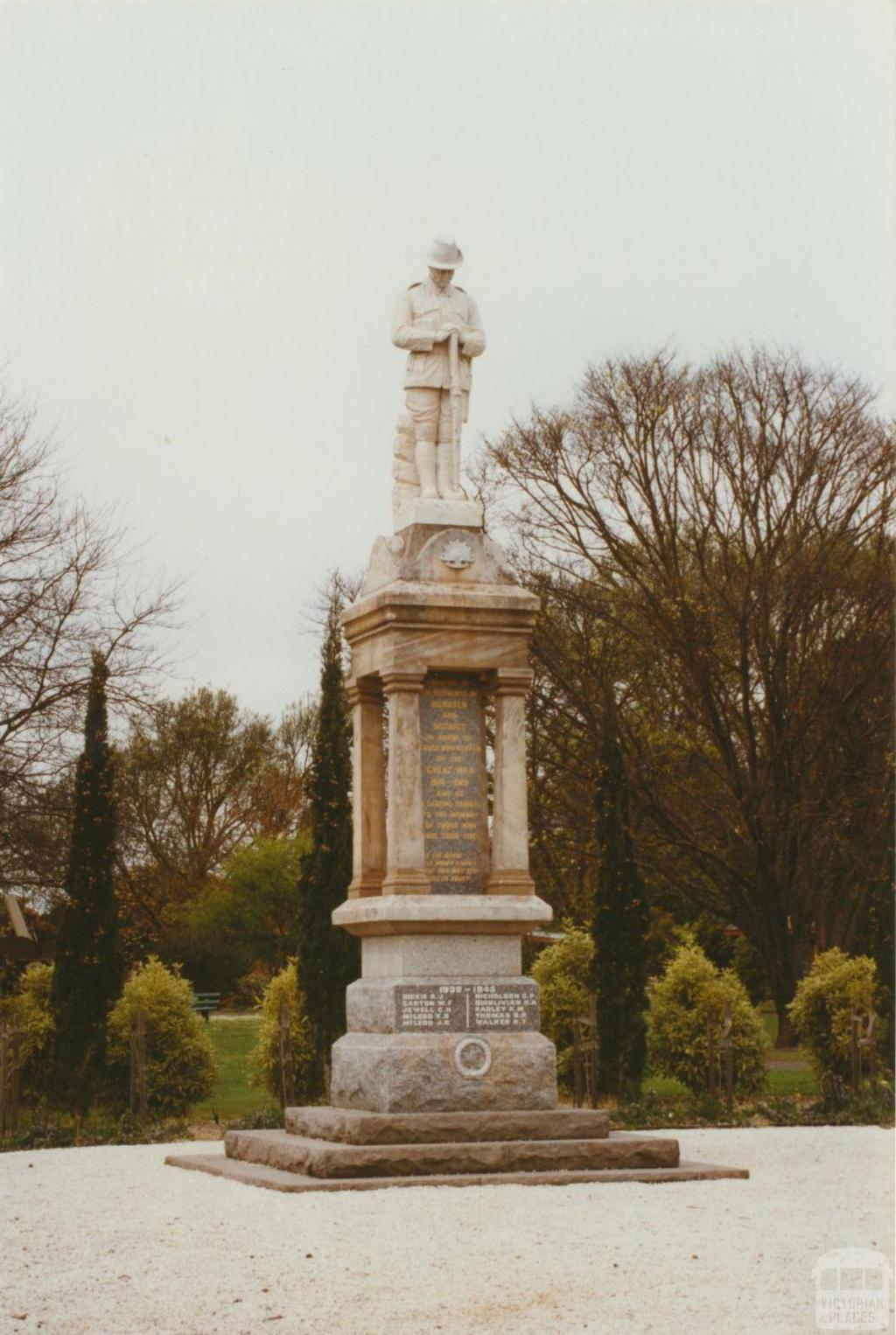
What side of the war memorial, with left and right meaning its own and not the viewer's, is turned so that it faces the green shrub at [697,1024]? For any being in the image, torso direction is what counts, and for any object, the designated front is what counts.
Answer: back

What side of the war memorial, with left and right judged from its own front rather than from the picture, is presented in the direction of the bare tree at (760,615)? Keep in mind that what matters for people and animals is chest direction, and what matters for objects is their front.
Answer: back

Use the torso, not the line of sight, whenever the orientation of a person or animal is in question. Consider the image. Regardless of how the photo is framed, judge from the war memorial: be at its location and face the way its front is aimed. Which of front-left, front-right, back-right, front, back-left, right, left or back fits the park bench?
back

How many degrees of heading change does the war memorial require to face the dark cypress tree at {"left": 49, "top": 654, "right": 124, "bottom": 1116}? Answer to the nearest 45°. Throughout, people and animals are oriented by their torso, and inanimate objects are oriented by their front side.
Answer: approximately 135° to its right

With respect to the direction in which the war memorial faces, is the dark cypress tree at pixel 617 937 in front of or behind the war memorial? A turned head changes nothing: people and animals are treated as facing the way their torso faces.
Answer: behind

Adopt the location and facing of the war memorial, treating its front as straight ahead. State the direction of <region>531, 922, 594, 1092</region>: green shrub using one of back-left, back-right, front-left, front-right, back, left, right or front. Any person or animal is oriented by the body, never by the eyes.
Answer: back

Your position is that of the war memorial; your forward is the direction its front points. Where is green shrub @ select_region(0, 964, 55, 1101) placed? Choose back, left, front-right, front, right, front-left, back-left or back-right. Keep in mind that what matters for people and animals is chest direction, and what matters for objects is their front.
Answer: back-right

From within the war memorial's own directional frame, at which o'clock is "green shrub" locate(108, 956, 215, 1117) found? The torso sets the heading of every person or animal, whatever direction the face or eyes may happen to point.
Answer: The green shrub is roughly at 5 o'clock from the war memorial.

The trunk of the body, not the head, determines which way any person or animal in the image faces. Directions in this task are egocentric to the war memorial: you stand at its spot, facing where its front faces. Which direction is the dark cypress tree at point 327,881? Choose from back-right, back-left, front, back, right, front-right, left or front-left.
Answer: back

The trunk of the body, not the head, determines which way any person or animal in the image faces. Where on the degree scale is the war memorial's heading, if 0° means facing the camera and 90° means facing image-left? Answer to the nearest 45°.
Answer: approximately 0°
